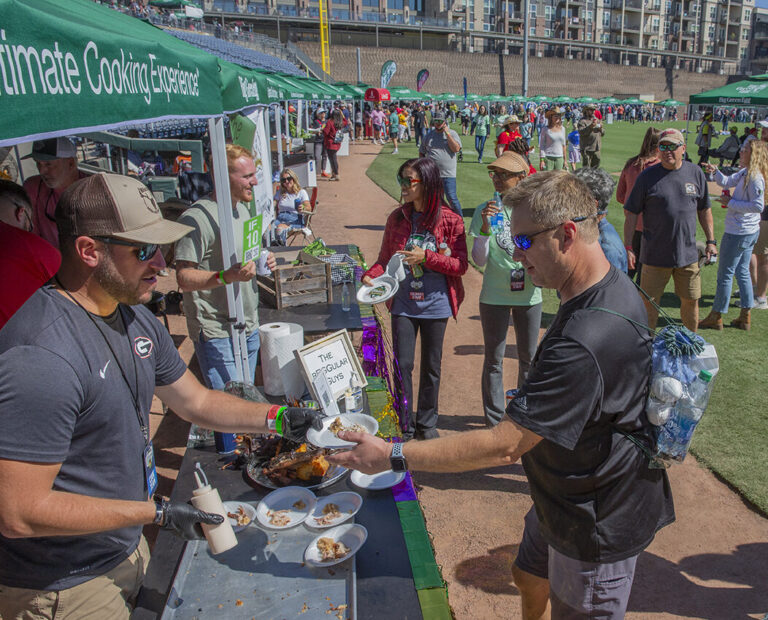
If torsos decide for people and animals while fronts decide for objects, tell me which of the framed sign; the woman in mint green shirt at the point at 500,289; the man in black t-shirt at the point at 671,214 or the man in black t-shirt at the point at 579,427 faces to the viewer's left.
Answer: the man in black t-shirt at the point at 579,427

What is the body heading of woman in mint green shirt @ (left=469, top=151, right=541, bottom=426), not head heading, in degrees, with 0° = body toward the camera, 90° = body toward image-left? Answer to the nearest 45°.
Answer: approximately 0°

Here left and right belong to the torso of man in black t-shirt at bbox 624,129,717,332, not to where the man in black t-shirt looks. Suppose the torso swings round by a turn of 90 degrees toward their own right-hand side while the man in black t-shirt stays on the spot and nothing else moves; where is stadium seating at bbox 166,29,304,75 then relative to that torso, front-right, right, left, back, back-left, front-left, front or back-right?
front-right

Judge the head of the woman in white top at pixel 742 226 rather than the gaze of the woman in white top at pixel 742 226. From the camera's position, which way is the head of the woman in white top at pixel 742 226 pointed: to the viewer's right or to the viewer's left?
to the viewer's left

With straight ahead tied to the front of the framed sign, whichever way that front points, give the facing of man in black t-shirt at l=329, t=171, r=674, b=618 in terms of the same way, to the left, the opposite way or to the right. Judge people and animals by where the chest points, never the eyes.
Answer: to the right

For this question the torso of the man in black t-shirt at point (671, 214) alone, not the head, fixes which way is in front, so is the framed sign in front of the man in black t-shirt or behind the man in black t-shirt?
in front

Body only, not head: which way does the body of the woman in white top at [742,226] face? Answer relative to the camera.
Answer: to the viewer's left

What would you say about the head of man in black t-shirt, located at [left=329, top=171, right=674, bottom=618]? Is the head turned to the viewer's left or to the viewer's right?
to the viewer's left

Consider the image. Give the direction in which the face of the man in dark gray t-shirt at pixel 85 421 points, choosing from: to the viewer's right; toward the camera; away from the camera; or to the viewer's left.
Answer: to the viewer's right

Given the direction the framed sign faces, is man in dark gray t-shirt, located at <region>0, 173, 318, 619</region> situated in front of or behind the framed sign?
in front
